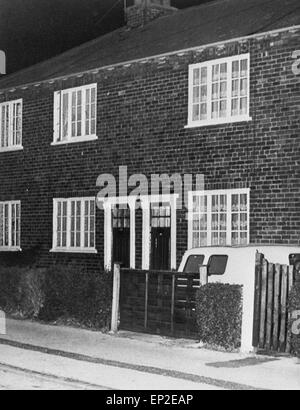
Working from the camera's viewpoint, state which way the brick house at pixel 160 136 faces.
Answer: facing the viewer and to the left of the viewer

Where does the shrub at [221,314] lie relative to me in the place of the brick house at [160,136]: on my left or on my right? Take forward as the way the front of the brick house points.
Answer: on my left

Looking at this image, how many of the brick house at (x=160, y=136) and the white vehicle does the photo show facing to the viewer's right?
0

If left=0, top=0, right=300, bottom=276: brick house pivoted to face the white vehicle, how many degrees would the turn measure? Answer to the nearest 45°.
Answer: approximately 45° to its left

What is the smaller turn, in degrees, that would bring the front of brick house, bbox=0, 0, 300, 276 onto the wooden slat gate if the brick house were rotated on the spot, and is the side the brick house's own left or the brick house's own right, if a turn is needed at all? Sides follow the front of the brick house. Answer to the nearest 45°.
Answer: approximately 45° to the brick house's own left
